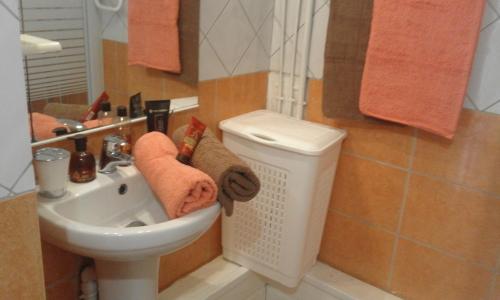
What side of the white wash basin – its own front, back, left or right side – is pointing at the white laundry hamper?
left

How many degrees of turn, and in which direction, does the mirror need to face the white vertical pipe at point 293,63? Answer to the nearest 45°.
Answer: approximately 45° to its left

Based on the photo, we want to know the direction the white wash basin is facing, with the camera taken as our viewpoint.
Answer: facing the viewer and to the right of the viewer

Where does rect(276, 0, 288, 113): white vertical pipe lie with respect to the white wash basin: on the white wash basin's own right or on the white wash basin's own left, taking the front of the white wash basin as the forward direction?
on the white wash basin's own left

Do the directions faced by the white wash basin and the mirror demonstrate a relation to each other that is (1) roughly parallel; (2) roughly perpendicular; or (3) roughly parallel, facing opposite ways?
roughly parallel

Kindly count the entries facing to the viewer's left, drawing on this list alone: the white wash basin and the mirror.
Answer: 0

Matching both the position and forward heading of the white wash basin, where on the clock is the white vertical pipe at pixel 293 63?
The white vertical pipe is roughly at 9 o'clock from the white wash basin.

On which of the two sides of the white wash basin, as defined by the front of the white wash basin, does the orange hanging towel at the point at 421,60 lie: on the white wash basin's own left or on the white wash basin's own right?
on the white wash basin's own left
